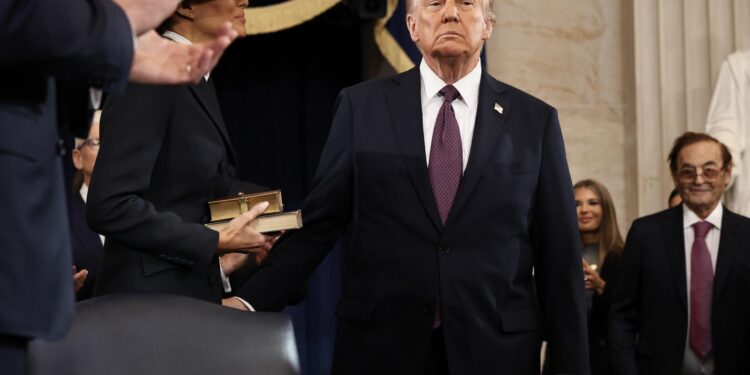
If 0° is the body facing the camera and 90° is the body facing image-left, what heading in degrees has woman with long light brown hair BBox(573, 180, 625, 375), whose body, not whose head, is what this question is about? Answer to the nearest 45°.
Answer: approximately 45°

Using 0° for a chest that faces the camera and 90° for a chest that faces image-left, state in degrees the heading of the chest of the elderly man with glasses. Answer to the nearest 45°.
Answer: approximately 0°

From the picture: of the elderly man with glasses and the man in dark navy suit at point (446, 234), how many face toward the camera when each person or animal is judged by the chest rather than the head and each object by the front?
2

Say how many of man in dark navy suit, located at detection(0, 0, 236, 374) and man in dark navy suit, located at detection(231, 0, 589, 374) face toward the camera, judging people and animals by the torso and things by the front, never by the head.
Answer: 1

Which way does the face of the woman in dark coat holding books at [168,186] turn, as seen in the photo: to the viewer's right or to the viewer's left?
to the viewer's right

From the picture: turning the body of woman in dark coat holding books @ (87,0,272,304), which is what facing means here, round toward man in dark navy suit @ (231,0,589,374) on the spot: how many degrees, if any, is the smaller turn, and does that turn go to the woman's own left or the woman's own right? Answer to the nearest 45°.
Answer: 0° — they already face them

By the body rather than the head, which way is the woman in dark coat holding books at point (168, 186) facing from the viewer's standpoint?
to the viewer's right

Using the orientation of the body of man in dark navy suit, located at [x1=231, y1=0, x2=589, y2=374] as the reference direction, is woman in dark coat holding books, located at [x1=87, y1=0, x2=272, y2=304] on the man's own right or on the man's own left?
on the man's own right

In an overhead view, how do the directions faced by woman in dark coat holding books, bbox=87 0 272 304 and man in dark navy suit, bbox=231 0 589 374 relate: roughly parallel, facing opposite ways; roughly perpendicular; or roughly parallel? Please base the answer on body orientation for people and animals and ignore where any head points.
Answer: roughly perpendicular

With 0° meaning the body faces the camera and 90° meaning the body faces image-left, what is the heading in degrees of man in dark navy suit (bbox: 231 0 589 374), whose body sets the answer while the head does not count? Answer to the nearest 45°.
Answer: approximately 0°
